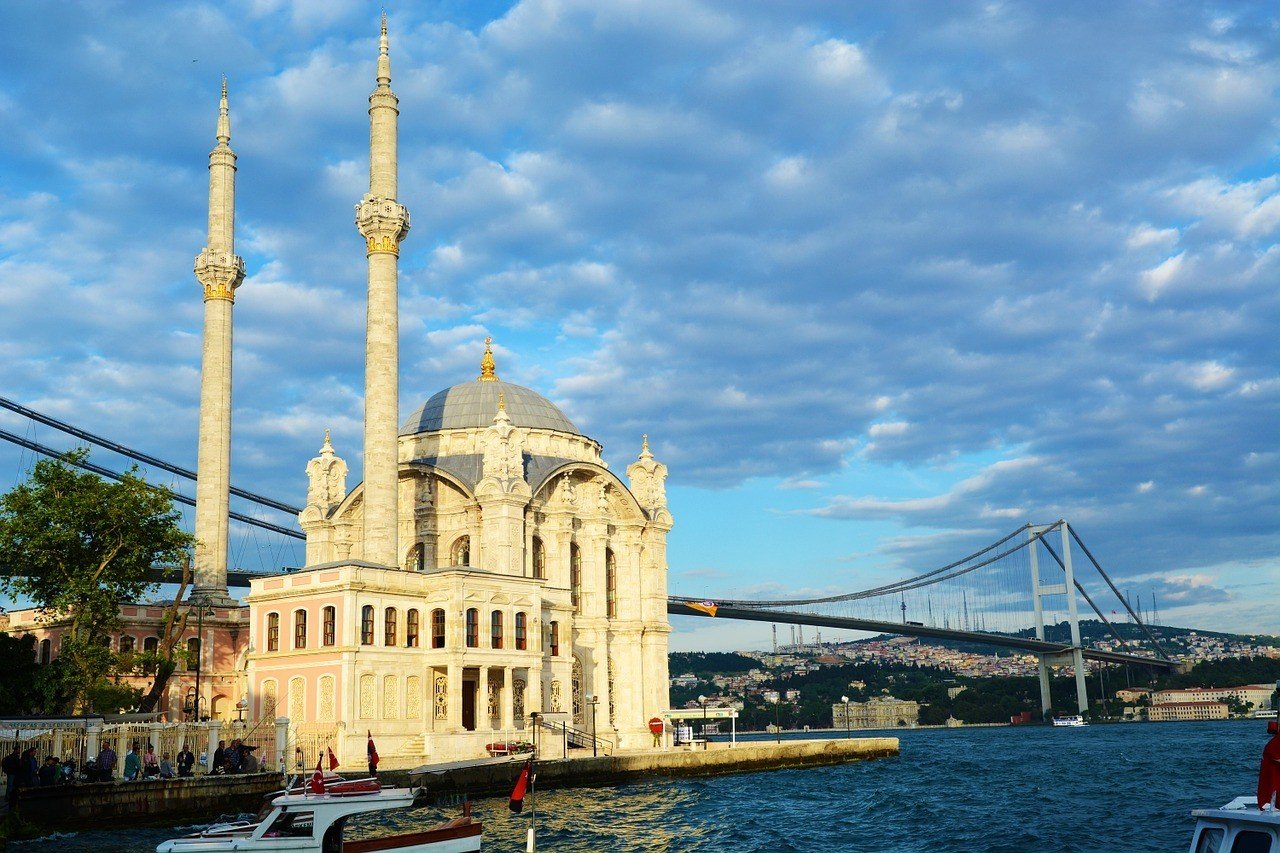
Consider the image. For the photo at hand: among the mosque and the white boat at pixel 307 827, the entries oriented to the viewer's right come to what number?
0

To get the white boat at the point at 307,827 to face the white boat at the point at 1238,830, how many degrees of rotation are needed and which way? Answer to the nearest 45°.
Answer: approximately 135° to its left

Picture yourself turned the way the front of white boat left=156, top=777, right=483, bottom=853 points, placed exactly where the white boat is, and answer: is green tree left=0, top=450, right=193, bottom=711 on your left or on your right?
on your right

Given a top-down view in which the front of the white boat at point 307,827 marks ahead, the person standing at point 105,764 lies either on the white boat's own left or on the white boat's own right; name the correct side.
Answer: on the white boat's own right

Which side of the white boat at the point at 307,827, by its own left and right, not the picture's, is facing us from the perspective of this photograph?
left

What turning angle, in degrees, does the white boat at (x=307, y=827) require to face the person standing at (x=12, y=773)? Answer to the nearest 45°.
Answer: approximately 45° to its right
